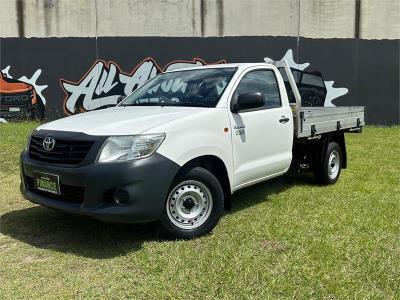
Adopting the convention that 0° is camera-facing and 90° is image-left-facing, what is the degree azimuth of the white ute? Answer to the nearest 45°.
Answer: approximately 45°

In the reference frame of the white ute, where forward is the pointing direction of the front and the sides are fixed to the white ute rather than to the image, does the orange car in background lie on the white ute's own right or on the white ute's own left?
on the white ute's own right
